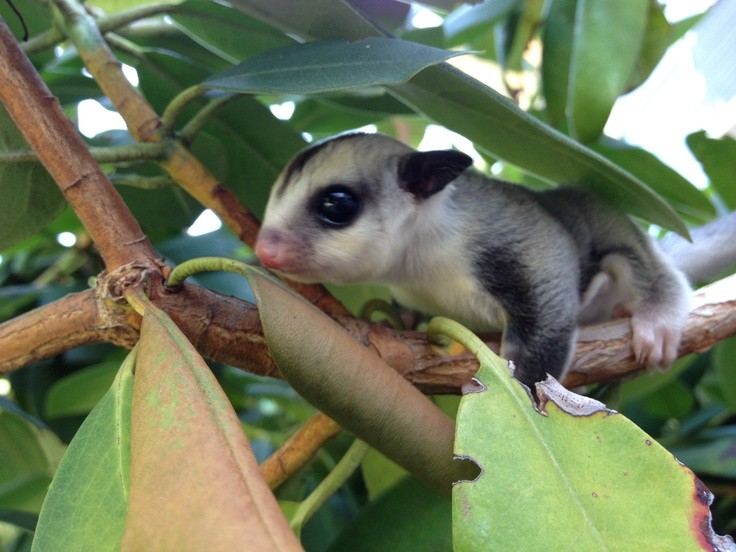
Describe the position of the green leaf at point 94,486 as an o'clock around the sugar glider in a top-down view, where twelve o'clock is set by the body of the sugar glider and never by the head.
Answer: The green leaf is roughly at 10 o'clock from the sugar glider.

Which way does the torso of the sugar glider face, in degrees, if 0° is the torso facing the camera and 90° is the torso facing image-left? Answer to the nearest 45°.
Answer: approximately 90°

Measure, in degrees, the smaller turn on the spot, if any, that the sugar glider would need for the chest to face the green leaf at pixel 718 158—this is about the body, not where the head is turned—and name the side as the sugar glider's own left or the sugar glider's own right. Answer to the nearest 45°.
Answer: approximately 135° to the sugar glider's own right

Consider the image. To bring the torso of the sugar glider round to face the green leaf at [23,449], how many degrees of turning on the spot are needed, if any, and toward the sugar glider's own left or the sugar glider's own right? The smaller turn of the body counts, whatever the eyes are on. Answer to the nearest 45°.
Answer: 0° — it already faces it

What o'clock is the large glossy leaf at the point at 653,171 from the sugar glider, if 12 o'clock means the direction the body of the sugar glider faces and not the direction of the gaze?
The large glossy leaf is roughly at 5 o'clock from the sugar glider.
